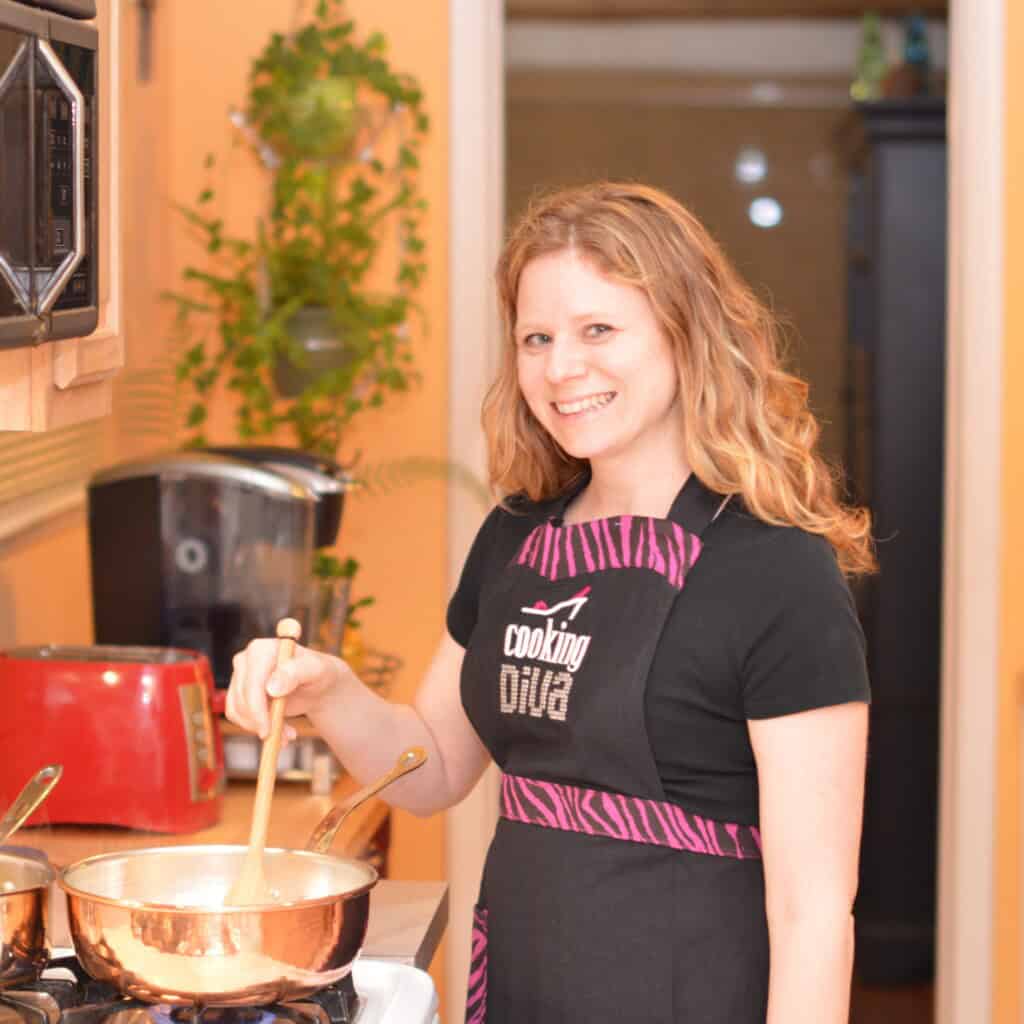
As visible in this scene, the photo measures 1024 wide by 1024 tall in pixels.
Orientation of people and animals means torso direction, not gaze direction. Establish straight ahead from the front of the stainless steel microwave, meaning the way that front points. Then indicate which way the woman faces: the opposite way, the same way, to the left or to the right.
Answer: to the right

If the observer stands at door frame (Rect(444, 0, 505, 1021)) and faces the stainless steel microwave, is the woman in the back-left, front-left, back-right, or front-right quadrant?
front-left

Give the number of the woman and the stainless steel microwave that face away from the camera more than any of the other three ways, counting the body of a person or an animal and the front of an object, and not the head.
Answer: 0

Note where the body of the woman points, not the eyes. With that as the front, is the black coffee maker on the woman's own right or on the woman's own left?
on the woman's own right

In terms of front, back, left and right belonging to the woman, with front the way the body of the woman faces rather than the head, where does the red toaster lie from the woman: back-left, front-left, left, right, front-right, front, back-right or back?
right

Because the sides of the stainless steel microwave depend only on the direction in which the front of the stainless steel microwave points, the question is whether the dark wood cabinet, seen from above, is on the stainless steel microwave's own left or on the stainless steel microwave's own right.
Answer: on the stainless steel microwave's own left

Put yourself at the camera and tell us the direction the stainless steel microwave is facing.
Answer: facing the viewer and to the right of the viewer

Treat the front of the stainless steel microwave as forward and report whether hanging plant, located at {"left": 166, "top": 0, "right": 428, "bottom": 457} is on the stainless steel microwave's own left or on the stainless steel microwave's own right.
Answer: on the stainless steel microwave's own left

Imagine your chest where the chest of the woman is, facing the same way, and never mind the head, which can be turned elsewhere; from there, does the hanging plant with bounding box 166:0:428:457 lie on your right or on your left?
on your right

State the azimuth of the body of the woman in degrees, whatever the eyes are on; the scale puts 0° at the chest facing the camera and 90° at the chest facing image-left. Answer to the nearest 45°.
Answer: approximately 45°

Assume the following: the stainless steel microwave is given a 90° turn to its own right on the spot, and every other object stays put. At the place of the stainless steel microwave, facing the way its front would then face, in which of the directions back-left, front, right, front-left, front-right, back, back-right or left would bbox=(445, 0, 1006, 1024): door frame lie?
back
